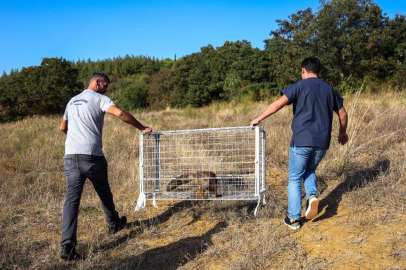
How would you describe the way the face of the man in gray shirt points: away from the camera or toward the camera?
away from the camera

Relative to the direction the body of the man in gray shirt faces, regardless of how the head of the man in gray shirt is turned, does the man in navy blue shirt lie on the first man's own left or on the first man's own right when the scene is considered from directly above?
on the first man's own right

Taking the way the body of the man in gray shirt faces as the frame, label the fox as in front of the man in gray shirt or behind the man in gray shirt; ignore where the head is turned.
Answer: in front

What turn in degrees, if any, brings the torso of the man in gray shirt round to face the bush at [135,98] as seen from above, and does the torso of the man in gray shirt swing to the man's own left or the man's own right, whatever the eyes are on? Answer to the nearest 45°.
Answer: approximately 45° to the man's own left

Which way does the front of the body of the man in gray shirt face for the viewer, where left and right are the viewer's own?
facing away from the viewer and to the right of the viewer
